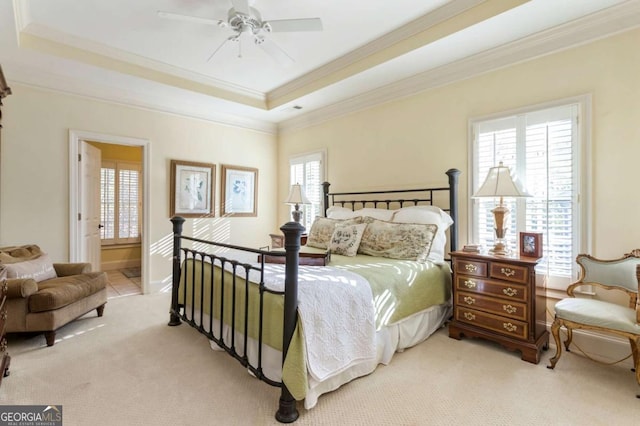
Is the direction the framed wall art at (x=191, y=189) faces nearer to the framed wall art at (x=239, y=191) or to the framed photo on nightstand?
the framed photo on nightstand

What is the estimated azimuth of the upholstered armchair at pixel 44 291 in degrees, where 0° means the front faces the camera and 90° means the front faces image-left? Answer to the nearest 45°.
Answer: approximately 315°

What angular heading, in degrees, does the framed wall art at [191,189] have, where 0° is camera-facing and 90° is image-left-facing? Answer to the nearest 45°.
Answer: approximately 315°

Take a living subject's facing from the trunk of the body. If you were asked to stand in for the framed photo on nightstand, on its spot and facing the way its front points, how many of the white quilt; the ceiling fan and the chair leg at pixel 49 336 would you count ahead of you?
3

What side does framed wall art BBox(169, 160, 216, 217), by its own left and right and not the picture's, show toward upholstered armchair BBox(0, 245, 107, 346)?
right

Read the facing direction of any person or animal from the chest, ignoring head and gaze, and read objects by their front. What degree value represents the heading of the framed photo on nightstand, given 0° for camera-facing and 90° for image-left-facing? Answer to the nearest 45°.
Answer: approximately 45°

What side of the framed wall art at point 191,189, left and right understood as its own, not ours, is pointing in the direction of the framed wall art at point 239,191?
left
